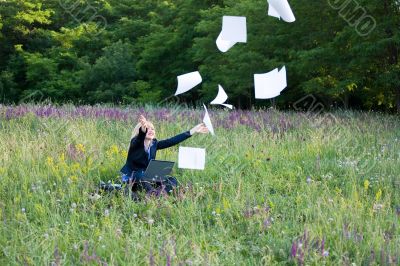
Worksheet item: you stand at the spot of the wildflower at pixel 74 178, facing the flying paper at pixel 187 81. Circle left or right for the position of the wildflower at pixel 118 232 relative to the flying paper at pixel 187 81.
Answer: right

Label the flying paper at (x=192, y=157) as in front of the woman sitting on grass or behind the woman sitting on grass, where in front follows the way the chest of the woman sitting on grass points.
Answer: in front

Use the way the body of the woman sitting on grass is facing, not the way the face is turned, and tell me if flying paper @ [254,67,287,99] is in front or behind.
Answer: in front

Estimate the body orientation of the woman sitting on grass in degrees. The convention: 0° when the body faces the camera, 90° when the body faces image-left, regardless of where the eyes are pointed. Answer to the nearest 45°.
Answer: approximately 315°

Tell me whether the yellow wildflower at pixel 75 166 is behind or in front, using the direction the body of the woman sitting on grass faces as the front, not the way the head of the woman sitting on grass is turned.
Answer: behind
